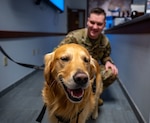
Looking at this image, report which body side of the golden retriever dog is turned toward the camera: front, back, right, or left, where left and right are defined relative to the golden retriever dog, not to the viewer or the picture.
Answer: front
